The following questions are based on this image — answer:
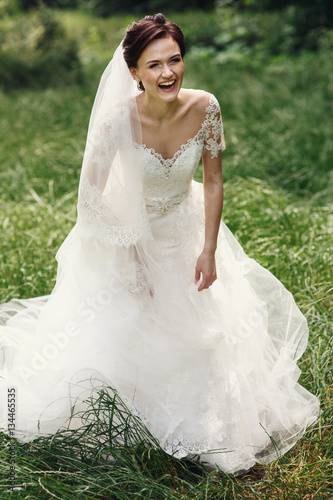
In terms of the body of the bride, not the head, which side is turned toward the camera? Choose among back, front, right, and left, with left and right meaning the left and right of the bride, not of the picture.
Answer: front

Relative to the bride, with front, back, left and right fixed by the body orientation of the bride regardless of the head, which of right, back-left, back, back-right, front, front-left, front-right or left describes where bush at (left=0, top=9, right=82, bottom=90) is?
back
